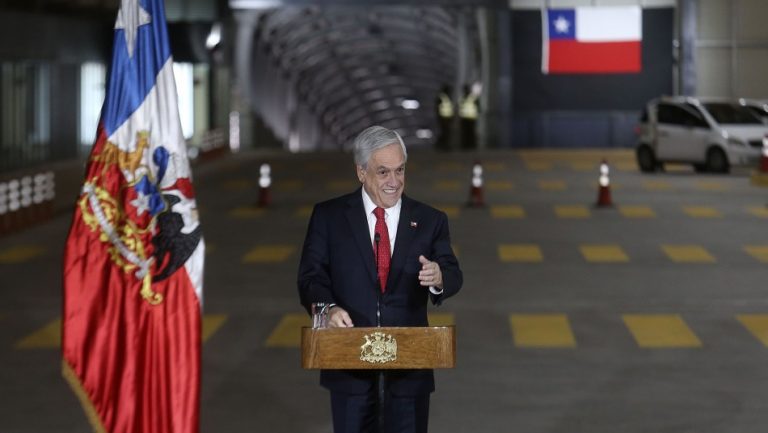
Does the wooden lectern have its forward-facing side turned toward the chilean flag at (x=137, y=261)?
no

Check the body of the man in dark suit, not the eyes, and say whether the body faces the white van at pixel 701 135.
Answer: no

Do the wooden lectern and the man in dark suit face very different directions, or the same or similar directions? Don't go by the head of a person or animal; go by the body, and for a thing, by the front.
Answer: same or similar directions

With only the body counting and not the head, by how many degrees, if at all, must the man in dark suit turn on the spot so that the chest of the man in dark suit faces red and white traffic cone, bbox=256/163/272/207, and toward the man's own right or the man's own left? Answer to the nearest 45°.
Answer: approximately 180°

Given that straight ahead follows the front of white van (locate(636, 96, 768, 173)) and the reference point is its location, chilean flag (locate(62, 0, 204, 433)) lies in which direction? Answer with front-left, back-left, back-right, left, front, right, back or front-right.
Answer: front-right

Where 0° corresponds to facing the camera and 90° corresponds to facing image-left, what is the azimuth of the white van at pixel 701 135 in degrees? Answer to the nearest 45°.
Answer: approximately 315°

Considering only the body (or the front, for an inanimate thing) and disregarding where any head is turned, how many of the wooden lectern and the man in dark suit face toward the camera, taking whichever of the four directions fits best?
2

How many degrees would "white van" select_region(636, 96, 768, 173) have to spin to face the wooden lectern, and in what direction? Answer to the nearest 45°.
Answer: approximately 45° to its right

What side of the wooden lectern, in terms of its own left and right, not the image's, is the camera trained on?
front

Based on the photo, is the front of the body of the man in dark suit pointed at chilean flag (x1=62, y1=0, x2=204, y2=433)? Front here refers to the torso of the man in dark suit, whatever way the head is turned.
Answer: no

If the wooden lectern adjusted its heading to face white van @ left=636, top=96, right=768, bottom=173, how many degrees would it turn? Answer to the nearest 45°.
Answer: approximately 180°
